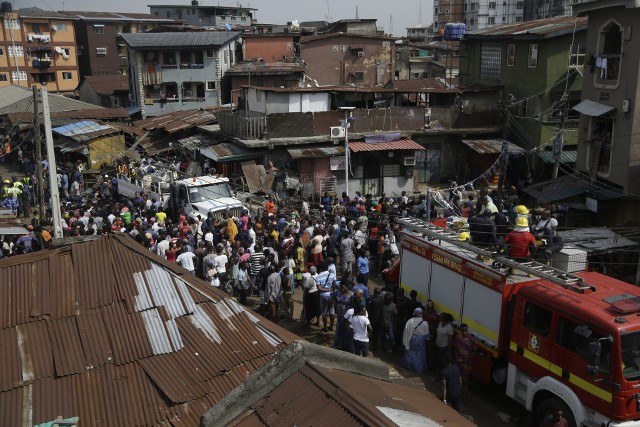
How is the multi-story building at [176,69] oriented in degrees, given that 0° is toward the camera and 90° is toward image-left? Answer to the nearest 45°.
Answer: approximately 0°

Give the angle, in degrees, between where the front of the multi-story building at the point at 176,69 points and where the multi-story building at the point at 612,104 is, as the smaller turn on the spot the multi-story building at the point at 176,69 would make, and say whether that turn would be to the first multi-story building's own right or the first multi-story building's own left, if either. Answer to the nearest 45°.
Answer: approximately 45° to the first multi-story building's own left

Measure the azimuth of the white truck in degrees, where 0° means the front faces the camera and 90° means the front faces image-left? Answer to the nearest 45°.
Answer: approximately 315°

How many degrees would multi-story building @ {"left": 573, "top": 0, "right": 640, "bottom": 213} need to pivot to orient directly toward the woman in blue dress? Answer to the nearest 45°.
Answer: approximately 45° to its left

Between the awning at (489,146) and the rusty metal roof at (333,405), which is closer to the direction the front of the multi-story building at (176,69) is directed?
the rusty metal roof

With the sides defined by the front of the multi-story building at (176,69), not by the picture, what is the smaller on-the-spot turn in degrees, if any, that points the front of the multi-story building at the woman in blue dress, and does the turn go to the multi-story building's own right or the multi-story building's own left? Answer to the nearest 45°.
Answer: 0° — it already faces them

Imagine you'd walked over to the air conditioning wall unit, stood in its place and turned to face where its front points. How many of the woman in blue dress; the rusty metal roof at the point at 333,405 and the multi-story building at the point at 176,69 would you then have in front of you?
2

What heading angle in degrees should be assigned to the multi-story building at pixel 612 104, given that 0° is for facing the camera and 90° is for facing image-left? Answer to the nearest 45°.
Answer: approximately 45°

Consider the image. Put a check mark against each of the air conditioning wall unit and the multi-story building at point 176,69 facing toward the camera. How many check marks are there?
2

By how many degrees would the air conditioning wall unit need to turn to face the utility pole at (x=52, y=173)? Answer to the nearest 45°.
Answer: approximately 45° to its right

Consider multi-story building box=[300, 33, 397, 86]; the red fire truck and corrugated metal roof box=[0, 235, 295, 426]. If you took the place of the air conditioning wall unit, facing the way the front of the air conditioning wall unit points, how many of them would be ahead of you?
2

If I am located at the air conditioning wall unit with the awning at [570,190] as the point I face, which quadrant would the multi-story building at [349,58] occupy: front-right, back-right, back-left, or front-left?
back-left

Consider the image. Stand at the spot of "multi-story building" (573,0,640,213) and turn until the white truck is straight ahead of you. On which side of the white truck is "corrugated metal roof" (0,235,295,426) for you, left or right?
left

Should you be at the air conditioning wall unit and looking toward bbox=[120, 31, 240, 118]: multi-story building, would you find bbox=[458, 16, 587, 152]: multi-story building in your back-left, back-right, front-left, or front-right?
back-right
